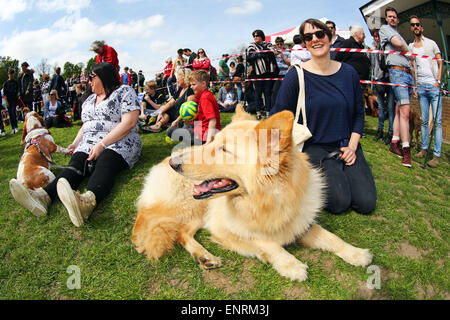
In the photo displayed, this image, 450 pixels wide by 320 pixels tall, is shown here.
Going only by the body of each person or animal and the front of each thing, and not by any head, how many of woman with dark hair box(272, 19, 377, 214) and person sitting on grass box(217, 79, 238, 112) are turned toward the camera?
2

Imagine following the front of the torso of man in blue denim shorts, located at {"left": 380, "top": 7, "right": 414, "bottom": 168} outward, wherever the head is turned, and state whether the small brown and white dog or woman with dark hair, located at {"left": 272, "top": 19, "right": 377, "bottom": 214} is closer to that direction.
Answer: the woman with dark hair

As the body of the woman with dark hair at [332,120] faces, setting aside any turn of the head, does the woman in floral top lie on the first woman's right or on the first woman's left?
on the first woman's right

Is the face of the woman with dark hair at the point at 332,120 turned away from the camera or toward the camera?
toward the camera

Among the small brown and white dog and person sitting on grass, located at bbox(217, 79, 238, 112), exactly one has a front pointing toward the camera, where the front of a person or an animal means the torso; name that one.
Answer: the person sitting on grass

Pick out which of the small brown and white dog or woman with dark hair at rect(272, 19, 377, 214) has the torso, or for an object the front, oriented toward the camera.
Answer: the woman with dark hair

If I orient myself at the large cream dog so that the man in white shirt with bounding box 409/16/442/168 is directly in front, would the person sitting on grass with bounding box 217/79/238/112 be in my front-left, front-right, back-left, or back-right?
front-left

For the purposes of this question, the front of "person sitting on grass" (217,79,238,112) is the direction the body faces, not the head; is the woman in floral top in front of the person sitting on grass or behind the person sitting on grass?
in front

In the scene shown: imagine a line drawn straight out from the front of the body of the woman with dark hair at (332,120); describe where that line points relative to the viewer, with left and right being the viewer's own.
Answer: facing the viewer
